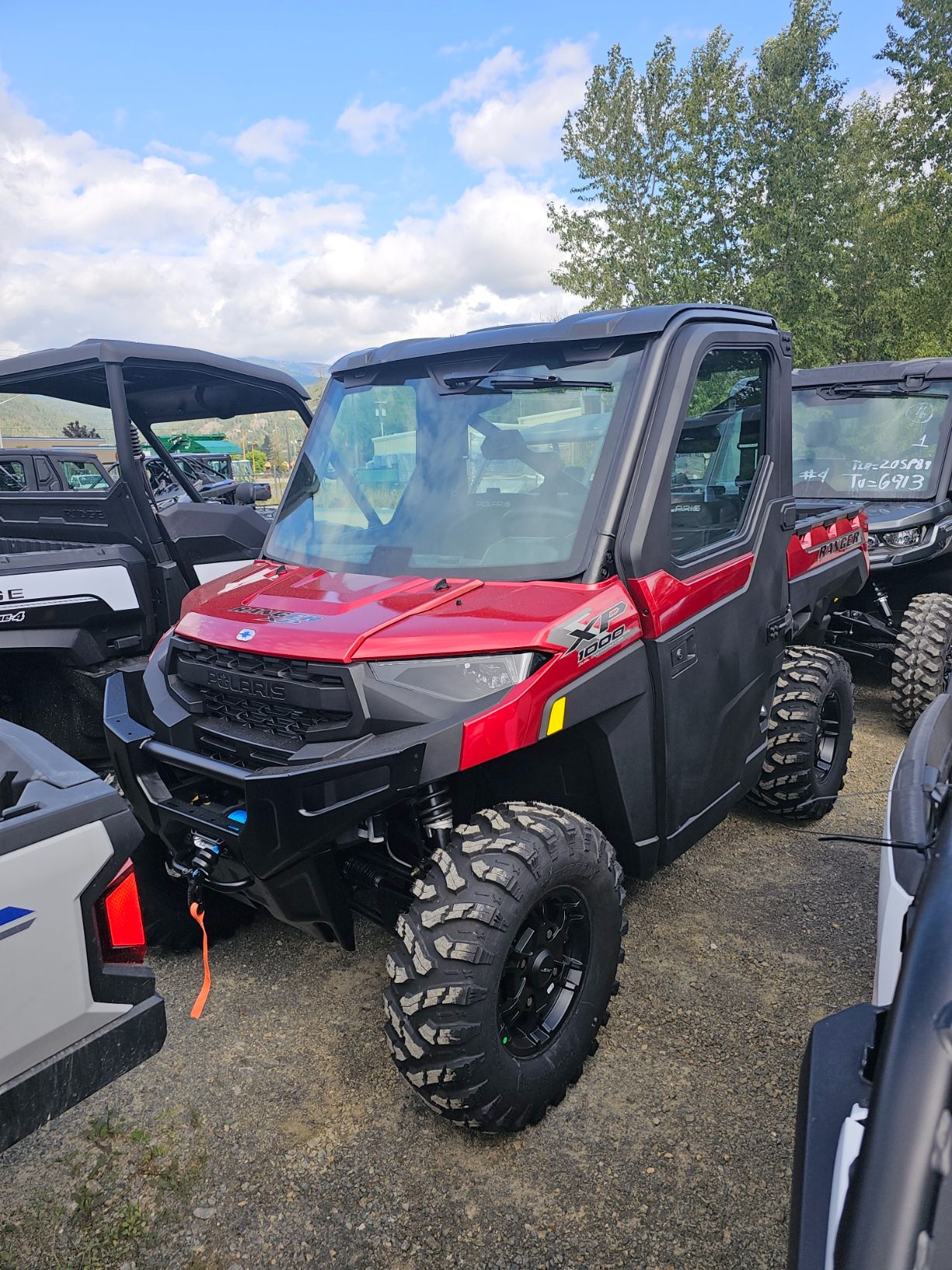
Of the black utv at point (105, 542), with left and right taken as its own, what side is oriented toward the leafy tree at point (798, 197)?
front

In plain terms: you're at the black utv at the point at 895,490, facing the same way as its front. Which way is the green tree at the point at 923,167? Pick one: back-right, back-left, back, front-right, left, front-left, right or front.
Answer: back-right

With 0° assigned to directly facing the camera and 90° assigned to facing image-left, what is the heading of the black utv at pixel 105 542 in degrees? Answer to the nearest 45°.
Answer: approximately 225°

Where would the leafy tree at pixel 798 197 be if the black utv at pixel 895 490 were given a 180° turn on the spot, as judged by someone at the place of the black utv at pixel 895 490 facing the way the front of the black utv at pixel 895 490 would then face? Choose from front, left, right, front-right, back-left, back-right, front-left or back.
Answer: front-left

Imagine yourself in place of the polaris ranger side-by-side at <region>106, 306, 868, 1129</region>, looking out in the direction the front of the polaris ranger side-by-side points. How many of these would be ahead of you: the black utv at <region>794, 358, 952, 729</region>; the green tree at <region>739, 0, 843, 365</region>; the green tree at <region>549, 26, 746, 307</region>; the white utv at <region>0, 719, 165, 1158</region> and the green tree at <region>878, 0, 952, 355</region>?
1

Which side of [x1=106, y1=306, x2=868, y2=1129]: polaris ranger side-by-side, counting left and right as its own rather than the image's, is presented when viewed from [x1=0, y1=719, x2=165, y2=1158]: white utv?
front

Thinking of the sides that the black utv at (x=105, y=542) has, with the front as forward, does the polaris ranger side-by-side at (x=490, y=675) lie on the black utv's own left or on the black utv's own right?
on the black utv's own right

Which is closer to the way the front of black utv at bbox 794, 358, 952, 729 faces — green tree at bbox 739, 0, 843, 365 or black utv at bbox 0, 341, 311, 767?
the black utv

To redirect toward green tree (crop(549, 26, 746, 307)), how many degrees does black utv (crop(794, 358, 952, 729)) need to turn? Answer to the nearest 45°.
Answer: approximately 135° to its right

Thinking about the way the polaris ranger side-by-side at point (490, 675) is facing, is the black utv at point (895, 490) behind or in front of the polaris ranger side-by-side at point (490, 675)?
behind

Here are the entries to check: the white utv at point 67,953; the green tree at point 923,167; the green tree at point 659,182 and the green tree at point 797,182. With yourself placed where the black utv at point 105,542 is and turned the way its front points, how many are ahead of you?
3

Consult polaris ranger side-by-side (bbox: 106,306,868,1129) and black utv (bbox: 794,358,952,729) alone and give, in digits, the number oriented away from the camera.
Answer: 0
